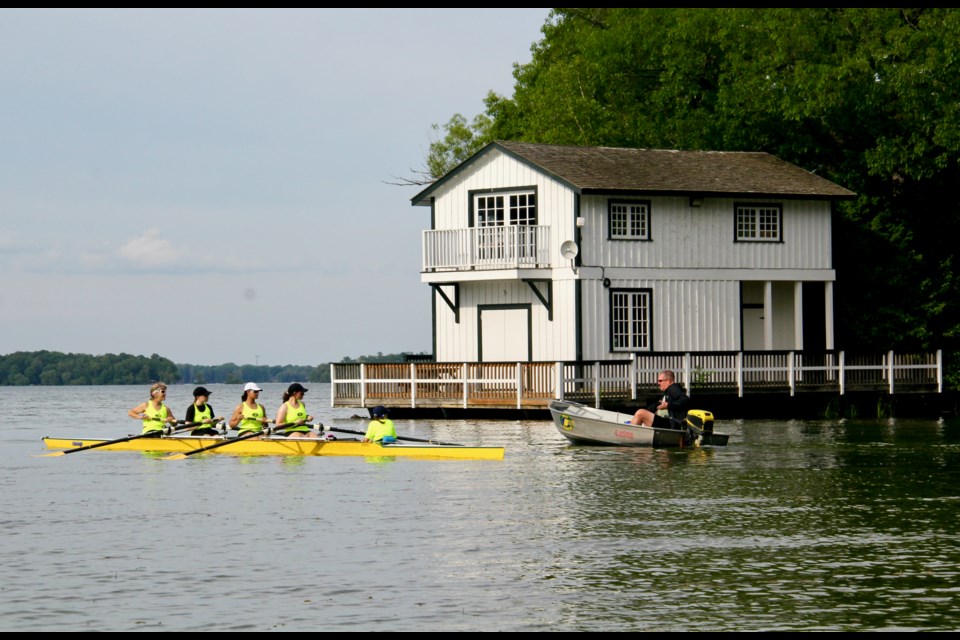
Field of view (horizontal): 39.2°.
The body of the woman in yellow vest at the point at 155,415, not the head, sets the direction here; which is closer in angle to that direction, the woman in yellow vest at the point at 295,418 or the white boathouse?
the woman in yellow vest

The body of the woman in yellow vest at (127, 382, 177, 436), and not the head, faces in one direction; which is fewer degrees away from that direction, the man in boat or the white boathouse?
the man in boat

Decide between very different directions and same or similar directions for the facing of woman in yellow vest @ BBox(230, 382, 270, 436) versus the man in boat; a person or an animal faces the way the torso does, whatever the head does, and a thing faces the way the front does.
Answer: very different directions

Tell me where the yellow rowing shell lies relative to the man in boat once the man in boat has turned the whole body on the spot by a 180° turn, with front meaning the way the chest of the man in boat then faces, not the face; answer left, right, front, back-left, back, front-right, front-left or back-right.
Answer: back

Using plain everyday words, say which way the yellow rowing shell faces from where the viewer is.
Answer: facing to the left of the viewer

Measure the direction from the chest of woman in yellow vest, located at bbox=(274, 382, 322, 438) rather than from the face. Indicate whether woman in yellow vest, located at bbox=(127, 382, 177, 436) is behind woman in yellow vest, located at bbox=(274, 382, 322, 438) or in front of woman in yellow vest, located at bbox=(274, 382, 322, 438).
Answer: behind

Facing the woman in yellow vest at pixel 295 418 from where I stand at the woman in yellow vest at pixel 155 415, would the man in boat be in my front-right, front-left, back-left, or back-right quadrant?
front-left

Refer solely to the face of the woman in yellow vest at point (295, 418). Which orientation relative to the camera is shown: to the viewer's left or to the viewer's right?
to the viewer's right

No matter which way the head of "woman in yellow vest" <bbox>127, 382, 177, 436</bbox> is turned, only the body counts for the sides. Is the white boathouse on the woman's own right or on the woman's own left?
on the woman's own left

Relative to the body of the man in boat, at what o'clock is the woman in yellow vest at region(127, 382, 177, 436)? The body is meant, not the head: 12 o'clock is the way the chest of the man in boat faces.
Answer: The woman in yellow vest is roughly at 12 o'clock from the man in boat.

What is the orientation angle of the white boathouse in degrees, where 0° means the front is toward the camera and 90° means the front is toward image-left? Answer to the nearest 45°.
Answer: approximately 45°

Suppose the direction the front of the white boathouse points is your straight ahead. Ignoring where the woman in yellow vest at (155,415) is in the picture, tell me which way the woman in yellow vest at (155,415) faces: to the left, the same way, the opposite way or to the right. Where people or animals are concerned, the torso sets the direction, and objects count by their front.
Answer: to the left

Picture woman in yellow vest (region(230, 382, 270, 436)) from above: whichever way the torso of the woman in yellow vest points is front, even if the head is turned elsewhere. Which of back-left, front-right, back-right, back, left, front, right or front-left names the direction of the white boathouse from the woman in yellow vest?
left

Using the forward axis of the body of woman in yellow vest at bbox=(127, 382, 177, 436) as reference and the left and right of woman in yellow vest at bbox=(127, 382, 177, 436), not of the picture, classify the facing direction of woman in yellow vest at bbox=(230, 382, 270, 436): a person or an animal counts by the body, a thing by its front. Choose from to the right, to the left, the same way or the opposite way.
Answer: the same way

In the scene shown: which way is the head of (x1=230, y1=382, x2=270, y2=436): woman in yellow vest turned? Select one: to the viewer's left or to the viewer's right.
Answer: to the viewer's right

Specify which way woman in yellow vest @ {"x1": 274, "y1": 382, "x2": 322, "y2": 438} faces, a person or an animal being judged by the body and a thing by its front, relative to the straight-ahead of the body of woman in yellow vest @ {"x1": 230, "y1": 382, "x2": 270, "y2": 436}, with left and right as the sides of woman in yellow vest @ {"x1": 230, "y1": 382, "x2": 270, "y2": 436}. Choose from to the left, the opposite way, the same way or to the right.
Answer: the same way

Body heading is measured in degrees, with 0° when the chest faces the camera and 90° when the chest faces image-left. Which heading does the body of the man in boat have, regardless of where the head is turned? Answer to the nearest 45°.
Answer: approximately 90°
